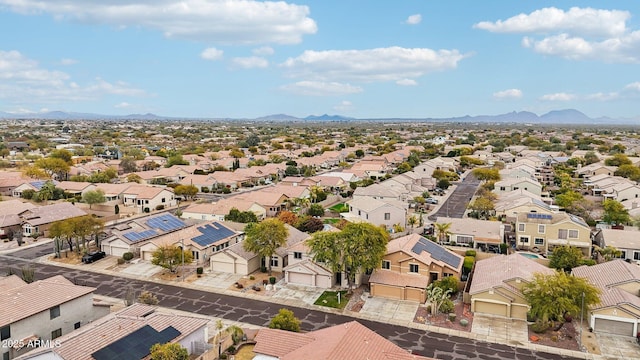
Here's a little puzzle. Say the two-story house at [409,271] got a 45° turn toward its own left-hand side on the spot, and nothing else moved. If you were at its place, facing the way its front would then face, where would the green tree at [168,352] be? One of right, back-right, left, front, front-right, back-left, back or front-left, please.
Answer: right

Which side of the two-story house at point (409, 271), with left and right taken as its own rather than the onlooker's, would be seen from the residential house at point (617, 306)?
left

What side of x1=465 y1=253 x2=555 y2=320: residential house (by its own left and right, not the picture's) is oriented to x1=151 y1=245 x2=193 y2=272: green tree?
right

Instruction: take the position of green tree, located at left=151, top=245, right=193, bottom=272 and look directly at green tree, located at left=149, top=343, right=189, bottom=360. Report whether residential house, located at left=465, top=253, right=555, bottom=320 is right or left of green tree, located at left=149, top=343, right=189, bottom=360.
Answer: left

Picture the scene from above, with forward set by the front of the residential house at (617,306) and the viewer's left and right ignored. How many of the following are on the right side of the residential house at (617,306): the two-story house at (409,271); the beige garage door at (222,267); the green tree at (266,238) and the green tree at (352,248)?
4

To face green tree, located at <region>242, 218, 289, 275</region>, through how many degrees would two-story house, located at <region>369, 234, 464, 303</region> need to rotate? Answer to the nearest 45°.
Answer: approximately 90° to its right

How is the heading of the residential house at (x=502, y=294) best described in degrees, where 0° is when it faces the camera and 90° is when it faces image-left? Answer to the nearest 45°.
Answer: approximately 0°

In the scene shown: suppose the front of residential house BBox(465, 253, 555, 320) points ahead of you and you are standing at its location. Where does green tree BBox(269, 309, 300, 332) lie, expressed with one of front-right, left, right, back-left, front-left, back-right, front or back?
front-right

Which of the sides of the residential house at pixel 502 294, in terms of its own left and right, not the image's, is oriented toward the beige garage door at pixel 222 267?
right

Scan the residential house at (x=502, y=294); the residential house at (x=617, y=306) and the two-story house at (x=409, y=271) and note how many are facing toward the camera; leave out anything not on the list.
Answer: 3

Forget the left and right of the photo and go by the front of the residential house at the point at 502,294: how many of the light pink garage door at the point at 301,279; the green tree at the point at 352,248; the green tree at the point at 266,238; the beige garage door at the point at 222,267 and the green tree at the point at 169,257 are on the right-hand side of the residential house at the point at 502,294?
5
